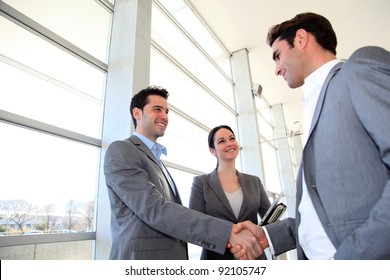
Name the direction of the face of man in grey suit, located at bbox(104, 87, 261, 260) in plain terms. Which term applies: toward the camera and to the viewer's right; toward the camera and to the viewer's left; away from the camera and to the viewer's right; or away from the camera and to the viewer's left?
toward the camera and to the viewer's right

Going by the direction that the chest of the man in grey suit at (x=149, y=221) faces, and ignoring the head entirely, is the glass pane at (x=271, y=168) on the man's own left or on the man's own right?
on the man's own left

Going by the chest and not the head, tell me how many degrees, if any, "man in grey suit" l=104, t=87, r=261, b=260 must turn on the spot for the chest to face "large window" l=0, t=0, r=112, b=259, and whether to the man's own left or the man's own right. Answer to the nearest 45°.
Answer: approximately 135° to the man's own left

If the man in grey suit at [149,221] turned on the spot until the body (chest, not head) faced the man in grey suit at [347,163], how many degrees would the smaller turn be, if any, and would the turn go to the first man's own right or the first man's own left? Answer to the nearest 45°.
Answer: approximately 45° to the first man's own right

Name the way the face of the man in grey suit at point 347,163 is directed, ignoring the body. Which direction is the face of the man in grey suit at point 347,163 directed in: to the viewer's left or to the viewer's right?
to the viewer's left

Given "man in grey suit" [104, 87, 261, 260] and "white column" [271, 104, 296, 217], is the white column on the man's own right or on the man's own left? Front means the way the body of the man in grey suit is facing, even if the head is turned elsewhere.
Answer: on the man's own left

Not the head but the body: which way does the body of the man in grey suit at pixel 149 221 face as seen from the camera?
to the viewer's right
